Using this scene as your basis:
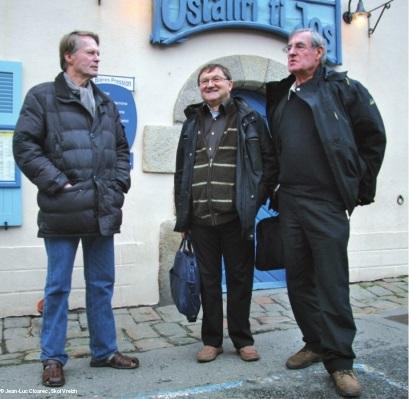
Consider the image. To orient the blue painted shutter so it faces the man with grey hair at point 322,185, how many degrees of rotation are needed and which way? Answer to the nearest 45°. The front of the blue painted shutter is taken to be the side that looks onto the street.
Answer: approximately 45° to its left

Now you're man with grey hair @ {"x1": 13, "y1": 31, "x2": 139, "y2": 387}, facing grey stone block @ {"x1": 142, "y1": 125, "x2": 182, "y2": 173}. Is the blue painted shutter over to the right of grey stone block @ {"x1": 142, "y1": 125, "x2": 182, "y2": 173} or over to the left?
left

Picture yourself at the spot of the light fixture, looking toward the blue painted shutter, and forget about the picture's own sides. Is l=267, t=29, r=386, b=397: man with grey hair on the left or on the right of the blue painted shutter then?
left

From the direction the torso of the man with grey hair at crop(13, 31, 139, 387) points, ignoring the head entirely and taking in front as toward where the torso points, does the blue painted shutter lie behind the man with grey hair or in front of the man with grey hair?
behind

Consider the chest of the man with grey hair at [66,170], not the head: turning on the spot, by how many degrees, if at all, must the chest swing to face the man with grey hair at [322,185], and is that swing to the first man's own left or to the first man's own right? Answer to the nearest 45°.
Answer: approximately 45° to the first man's own left

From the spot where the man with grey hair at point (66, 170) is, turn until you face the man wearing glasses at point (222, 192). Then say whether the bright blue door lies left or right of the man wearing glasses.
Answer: left

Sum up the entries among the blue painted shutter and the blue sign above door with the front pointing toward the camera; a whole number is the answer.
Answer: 2

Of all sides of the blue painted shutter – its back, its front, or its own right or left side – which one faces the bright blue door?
left

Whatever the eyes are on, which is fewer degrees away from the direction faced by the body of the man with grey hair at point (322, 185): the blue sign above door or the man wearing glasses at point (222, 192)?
the man wearing glasses

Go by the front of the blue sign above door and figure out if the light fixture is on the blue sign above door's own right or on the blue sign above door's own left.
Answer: on the blue sign above door's own left

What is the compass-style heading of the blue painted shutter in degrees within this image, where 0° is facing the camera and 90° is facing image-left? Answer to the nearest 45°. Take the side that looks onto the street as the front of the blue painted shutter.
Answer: approximately 0°
